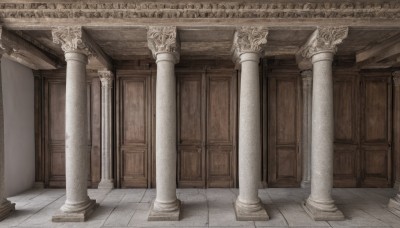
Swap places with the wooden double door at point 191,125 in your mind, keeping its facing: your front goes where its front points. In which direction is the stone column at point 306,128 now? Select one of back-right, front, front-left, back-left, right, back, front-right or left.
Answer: left

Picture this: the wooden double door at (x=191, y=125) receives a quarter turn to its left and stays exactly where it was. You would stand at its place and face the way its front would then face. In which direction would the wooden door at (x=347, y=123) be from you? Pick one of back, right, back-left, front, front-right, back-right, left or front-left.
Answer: front

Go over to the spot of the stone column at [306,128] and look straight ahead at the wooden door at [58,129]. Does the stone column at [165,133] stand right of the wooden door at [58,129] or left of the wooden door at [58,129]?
left

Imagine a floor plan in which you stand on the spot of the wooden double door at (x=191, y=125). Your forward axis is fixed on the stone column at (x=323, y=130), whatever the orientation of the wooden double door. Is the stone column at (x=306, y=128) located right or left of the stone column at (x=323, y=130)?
left

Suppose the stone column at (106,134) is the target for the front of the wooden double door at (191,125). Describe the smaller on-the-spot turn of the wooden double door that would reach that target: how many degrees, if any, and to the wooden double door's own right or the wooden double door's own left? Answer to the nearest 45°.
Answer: approximately 90° to the wooden double door's own right

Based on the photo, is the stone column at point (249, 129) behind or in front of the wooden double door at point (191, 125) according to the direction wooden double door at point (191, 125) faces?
in front

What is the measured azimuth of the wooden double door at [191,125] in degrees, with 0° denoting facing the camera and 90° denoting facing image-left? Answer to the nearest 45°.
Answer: approximately 0°

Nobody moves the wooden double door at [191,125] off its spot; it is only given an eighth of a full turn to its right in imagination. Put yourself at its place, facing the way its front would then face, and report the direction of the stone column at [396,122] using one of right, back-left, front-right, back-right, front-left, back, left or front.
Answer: back-left

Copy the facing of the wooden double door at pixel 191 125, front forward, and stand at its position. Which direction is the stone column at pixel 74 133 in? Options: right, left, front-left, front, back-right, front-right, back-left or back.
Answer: front-right

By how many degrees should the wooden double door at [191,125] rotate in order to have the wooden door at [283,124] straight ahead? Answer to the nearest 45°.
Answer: approximately 90° to its left

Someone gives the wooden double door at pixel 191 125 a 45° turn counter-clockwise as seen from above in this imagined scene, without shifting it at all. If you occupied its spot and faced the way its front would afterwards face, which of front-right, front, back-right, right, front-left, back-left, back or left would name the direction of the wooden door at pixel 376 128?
front-left

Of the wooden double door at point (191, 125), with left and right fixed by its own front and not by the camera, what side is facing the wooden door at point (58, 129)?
right

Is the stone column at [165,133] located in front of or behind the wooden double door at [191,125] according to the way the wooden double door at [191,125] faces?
in front
